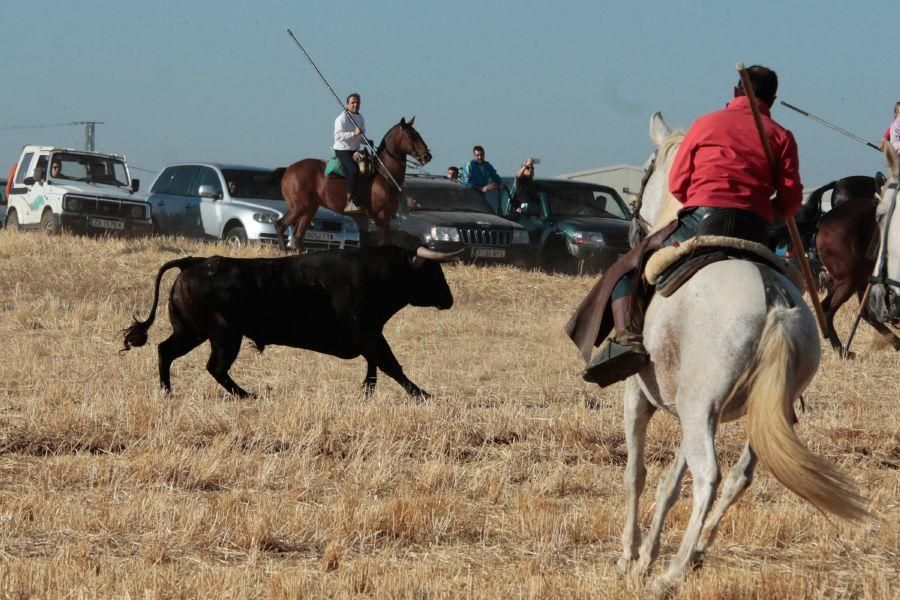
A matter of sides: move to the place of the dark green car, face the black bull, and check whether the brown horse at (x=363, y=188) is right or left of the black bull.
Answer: right

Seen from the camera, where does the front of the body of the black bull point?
to the viewer's right

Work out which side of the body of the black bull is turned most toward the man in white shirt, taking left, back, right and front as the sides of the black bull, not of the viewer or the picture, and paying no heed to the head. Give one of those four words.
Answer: left

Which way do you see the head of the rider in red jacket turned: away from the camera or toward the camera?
away from the camera

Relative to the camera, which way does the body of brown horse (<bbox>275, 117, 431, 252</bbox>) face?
to the viewer's right

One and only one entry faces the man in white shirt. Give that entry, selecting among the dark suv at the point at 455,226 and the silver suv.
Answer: the silver suv

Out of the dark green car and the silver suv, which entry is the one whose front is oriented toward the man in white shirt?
the silver suv

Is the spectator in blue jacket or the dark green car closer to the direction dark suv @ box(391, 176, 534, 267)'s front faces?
the dark green car
